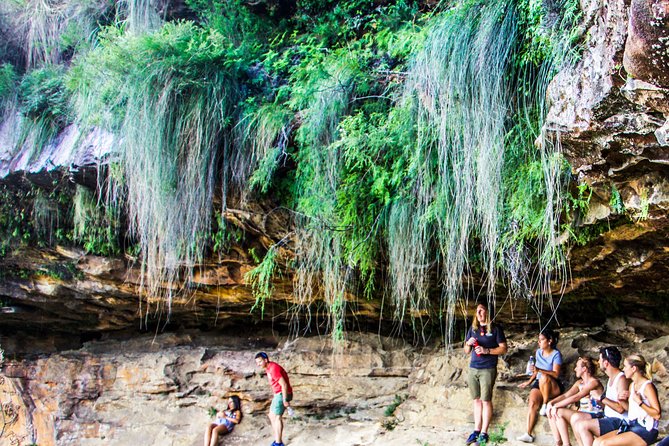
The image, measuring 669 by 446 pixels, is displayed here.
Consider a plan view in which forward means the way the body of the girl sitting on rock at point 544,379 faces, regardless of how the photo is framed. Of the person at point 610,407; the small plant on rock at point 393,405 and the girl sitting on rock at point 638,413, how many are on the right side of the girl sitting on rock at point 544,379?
1

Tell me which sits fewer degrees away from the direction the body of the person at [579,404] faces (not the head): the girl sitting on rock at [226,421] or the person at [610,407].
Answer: the girl sitting on rock

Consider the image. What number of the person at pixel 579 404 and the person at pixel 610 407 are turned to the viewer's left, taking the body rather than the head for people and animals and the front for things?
2

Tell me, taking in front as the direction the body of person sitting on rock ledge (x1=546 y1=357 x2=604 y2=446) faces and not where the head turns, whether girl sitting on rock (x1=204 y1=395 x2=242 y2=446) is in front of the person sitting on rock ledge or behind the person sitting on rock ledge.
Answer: in front

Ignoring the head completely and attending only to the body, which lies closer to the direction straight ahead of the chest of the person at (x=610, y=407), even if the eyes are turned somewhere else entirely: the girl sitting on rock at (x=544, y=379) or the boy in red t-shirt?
the boy in red t-shirt

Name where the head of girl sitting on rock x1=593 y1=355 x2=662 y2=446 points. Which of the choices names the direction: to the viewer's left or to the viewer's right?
to the viewer's left

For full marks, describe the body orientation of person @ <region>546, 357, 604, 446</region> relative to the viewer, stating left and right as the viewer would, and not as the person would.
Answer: facing to the left of the viewer

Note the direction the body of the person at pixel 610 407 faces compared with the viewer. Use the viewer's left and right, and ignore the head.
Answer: facing to the left of the viewer

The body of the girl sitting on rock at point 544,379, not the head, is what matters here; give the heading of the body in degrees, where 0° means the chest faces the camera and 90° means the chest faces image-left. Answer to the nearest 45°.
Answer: approximately 45°
